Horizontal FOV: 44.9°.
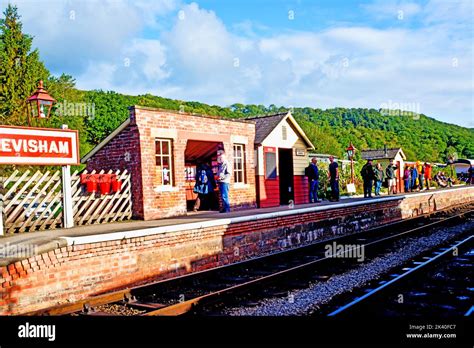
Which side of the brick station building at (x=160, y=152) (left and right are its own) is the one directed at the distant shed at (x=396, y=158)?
left

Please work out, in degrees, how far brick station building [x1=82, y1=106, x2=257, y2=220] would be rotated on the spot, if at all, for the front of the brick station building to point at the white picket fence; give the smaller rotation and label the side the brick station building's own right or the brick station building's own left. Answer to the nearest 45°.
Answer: approximately 90° to the brick station building's own right

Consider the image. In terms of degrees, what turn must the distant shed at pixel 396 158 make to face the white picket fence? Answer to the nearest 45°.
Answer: approximately 45° to its right

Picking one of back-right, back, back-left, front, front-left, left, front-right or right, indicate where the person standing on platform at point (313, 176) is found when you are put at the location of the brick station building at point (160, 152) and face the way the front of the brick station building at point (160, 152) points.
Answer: left

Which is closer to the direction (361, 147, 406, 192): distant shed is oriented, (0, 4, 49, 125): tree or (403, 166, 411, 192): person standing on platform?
the person standing on platform

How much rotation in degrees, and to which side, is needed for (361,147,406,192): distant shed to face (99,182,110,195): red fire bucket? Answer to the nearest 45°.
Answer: approximately 45° to its right

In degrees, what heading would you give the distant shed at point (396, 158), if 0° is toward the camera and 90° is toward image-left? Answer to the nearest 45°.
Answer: approximately 315°

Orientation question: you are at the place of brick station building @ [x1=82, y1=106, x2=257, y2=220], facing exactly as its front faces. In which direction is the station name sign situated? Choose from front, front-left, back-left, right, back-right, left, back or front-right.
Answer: right

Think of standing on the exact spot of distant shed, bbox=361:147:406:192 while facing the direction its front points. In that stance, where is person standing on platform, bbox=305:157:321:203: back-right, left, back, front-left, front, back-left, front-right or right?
front-right

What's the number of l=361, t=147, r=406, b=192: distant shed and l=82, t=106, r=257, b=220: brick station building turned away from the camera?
0

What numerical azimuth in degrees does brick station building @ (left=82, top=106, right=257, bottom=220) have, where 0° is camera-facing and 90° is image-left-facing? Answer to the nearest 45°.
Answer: approximately 315°

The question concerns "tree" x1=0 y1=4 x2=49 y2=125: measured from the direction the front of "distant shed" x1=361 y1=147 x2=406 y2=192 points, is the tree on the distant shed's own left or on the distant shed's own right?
on the distant shed's own right
